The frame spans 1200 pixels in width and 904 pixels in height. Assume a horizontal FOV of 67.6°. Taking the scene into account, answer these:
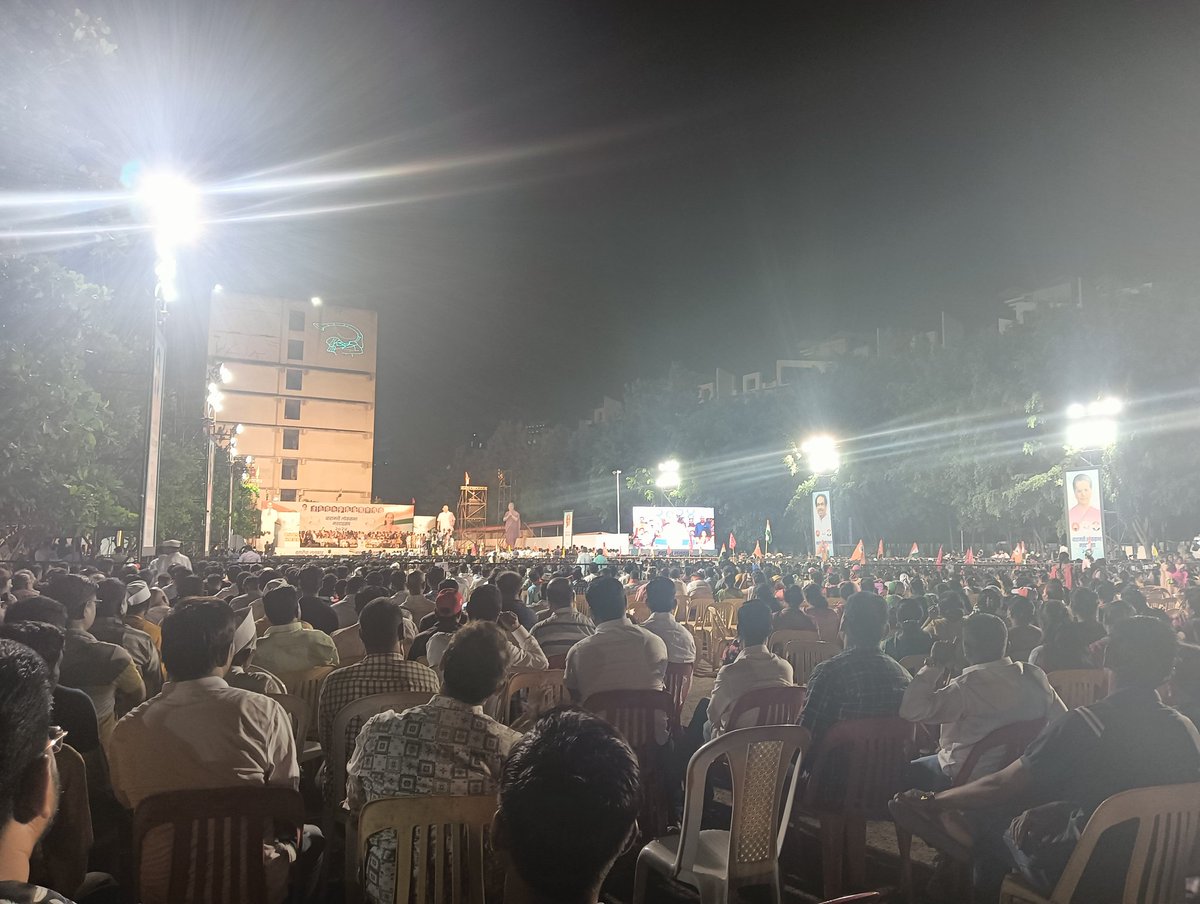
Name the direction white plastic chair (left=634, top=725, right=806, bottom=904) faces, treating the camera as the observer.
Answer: facing away from the viewer and to the left of the viewer

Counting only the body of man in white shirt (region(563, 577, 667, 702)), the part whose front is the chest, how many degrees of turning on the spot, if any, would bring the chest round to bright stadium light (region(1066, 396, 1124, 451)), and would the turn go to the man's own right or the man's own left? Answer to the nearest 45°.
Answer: approximately 45° to the man's own right

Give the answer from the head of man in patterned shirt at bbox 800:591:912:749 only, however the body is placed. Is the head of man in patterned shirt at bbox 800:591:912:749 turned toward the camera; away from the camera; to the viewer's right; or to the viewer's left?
away from the camera

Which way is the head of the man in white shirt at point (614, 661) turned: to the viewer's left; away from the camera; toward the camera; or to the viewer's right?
away from the camera

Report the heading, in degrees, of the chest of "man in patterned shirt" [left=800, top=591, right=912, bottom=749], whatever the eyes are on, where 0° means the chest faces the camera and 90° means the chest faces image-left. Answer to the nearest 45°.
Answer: approximately 180°

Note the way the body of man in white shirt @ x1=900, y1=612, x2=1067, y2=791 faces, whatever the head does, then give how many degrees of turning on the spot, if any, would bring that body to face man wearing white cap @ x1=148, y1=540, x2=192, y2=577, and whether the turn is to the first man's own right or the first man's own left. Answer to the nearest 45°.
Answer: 0° — they already face them

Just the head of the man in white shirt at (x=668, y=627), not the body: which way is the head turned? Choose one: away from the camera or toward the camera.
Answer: away from the camera

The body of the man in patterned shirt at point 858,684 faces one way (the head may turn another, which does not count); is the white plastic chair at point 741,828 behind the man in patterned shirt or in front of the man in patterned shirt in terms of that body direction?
behind

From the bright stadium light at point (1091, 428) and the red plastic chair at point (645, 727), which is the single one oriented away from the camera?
the red plastic chair
